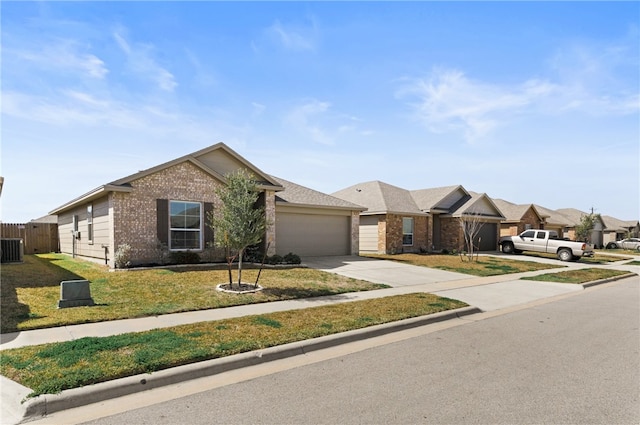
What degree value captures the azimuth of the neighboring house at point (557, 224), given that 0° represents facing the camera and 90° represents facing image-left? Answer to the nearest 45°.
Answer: approximately 315°

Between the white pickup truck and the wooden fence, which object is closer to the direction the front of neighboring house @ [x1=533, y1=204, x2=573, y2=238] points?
the white pickup truck

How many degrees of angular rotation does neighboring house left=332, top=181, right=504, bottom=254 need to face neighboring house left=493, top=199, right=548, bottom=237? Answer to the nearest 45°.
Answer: approximately 90° to its left

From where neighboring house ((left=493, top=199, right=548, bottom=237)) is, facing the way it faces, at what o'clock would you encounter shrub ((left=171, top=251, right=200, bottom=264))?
The shrub is roughly at 2 o'clock from the neighboring house.

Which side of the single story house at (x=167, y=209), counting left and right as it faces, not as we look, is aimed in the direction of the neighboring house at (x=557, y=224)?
left

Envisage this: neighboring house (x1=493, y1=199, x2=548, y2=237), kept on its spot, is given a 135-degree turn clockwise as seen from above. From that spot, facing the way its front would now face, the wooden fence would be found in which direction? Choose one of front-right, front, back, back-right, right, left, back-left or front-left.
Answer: front-left

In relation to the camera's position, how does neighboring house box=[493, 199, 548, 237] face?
facing the viewer and to the right of the viewer

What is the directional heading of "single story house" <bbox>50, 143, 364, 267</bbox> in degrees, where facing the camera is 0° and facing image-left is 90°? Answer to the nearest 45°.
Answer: approximately 315°

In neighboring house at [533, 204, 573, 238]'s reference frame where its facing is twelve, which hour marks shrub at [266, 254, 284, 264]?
The shrub is roughly at 2 o'clock from the neighboring house.

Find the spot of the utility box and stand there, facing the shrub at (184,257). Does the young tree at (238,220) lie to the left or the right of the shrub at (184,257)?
right

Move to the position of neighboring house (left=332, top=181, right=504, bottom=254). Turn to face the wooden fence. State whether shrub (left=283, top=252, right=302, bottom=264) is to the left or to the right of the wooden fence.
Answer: left

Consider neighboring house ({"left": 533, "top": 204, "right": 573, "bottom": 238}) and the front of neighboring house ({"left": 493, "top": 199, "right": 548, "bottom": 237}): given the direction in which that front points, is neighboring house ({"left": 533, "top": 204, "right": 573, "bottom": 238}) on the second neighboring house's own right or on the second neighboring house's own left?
on the second neighboring house's own left
